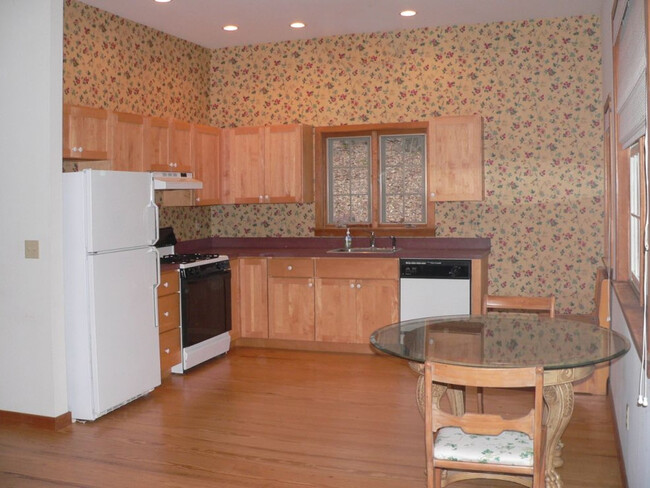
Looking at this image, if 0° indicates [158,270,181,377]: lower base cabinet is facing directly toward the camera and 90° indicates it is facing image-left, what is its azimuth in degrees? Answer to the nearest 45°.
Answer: approximately 315°

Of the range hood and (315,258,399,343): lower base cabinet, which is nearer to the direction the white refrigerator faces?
the lower base cabinet

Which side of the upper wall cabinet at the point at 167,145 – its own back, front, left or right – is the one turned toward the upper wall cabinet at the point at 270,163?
left

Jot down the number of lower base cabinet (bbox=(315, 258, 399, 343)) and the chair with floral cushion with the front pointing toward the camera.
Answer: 1

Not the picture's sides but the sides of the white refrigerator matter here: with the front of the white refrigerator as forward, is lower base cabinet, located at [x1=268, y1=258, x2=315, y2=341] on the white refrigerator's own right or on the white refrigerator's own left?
on the white refrigerator's own left

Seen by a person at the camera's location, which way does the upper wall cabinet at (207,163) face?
facing the viewer and to the right of the viewer

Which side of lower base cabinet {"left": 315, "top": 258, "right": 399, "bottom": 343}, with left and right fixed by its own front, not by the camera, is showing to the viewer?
front

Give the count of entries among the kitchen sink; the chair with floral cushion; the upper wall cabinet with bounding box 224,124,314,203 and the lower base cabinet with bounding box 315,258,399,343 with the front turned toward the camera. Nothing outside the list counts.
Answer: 3

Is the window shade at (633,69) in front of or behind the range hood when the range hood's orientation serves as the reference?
in front

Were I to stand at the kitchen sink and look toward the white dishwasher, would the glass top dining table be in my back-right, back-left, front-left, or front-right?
front-right

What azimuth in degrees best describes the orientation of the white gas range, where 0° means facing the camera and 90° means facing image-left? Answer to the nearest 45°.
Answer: approximately 315°

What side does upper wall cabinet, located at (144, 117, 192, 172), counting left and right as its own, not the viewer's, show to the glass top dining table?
front

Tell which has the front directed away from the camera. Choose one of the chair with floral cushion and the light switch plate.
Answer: the chair with floral cushion

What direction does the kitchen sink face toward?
toward the camera

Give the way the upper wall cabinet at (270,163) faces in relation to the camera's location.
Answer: facing the viewer

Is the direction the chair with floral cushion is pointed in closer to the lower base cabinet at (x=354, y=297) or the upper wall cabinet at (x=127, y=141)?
the lower base cabinet
